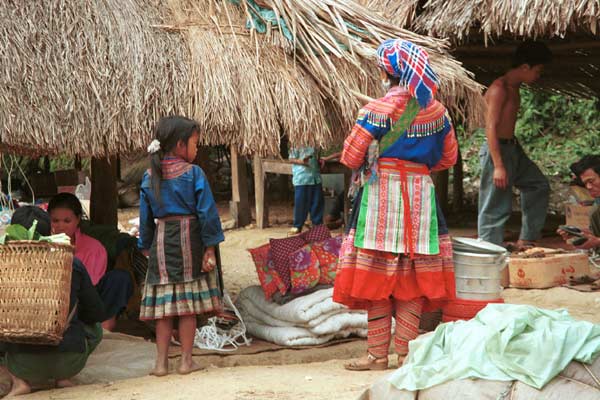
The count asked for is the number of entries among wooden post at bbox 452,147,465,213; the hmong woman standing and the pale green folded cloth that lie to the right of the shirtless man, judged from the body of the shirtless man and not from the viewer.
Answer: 2

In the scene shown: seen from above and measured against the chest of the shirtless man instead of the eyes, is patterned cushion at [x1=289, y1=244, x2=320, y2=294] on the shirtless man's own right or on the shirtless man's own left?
on the shirtless man's own right

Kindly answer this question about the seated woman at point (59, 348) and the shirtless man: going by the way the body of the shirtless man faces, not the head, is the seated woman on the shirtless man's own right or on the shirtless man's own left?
on the shirtless man's own right

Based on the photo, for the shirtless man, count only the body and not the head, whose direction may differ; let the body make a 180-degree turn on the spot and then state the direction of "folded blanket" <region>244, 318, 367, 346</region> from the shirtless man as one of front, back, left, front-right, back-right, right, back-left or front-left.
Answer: front-left

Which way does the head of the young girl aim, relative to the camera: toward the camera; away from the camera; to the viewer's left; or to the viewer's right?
to the viewer's right

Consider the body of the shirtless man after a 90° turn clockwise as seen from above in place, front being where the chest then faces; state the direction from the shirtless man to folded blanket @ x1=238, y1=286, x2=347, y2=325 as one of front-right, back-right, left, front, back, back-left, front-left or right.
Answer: front-right

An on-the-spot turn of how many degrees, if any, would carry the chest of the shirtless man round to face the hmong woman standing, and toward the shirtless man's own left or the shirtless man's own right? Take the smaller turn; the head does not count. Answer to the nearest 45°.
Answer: approximately 90° to the shirtless man's own right

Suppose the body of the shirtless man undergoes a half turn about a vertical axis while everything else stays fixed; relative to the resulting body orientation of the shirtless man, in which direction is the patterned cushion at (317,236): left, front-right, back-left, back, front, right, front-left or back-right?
front-left
